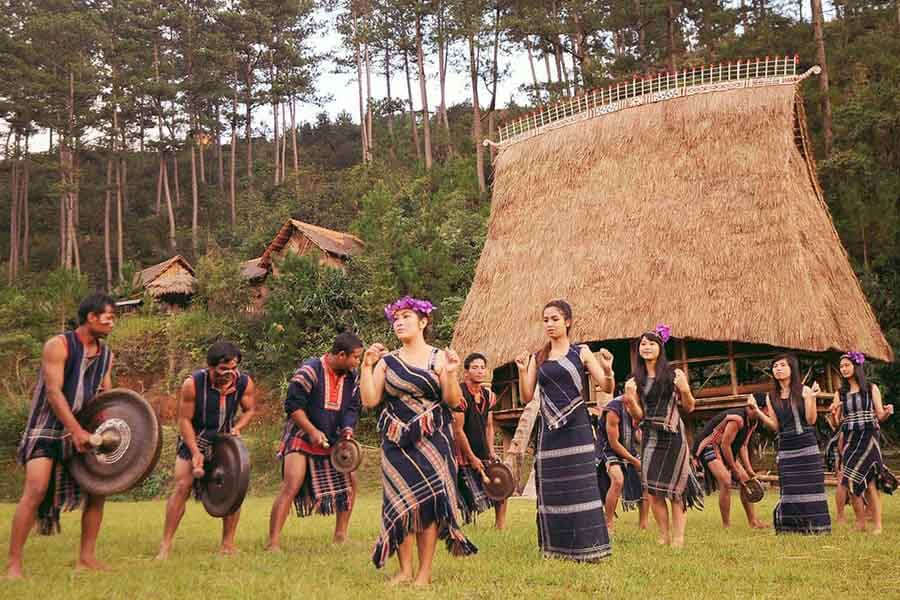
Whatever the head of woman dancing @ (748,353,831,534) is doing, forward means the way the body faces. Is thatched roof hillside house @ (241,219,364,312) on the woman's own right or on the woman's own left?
on the woman's own right

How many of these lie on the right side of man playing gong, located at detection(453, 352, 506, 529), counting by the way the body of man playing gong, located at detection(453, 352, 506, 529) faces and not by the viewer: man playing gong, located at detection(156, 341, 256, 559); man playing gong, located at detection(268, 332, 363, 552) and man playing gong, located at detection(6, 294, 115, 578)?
3

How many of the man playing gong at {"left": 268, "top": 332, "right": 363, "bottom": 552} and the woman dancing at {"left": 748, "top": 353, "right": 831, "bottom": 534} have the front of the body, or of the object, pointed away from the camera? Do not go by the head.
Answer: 0

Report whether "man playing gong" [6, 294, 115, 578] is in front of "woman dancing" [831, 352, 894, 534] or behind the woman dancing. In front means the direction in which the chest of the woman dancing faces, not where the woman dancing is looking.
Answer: in front

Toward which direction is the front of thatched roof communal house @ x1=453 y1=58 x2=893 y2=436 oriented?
toward the camera

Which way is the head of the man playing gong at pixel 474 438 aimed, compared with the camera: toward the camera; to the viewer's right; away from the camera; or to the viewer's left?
toward the camera

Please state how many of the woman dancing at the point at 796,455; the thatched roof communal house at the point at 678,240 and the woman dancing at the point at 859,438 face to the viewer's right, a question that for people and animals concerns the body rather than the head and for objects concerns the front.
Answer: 0

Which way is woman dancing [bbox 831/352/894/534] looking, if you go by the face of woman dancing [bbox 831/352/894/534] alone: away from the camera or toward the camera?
toward the camera

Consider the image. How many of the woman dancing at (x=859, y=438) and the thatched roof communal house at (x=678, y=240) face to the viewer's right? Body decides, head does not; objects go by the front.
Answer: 0

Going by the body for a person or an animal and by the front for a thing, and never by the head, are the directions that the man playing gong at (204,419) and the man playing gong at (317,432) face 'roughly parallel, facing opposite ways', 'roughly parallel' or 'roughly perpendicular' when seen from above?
roughly parallel

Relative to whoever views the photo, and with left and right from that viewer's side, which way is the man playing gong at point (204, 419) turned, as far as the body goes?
facing the viewer and to the right of the viewer
